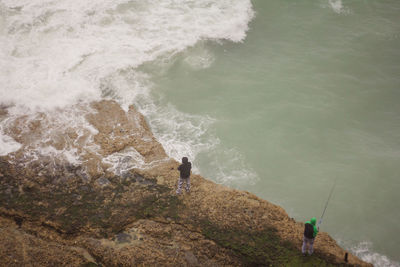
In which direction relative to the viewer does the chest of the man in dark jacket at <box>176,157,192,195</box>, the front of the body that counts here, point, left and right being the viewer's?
facing away from the viewer

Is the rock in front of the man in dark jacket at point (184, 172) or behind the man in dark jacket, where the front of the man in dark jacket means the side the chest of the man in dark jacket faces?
behind

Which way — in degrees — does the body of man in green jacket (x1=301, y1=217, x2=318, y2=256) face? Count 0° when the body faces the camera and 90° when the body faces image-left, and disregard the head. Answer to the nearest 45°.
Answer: approximately 225°

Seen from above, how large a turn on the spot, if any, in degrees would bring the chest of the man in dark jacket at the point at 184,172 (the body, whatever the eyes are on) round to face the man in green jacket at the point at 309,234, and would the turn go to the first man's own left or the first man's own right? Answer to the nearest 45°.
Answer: approximately 135° to the first man's own right

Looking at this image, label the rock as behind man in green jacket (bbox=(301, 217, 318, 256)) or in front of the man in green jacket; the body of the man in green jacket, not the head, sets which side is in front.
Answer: behind

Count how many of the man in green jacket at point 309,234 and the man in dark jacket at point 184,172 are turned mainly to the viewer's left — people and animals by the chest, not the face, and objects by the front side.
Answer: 0

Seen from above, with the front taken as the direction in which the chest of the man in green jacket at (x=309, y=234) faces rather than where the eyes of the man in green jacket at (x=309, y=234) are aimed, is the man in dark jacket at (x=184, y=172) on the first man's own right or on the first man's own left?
on the first man's own left
